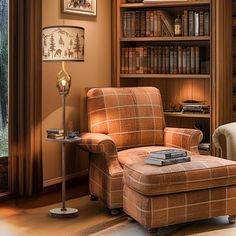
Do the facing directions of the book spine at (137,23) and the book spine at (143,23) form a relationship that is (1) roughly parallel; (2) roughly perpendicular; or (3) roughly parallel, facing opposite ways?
roughly parallel

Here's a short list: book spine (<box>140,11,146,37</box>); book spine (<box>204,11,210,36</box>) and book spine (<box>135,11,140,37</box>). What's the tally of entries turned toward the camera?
3

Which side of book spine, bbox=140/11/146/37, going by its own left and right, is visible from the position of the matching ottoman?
front

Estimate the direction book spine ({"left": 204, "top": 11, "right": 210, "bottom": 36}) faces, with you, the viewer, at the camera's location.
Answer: facing the viewer

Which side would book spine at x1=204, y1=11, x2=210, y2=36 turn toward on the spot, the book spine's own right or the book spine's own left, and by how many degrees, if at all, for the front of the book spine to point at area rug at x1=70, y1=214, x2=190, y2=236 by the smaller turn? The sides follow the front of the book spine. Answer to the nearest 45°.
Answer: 0° — it already faces it

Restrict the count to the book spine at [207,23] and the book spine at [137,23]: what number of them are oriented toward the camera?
2

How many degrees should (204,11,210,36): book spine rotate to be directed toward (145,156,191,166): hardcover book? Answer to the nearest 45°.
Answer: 0° — it already faces it

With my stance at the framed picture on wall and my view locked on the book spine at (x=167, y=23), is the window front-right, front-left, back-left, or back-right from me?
back-right

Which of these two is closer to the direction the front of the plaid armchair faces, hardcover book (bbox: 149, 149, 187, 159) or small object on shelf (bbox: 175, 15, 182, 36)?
the hardcover book

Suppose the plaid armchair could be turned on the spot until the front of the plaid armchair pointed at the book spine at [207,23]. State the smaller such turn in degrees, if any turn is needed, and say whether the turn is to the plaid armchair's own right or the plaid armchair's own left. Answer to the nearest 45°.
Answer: approximately 90° to the plaid armchair's own left

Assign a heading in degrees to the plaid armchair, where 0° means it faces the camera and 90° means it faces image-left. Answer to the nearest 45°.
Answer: approximately 315°

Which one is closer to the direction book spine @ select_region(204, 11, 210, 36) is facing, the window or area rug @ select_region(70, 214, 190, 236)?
the area rug

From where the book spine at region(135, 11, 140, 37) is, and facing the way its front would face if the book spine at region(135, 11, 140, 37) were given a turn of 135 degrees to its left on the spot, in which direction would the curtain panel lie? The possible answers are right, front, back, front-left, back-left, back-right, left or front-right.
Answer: back

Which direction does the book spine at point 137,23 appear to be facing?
toward the camera

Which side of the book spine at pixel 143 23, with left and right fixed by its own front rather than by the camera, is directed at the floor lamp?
front

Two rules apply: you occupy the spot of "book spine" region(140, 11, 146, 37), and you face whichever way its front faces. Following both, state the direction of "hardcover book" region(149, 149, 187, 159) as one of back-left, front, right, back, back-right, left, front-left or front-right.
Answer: front
